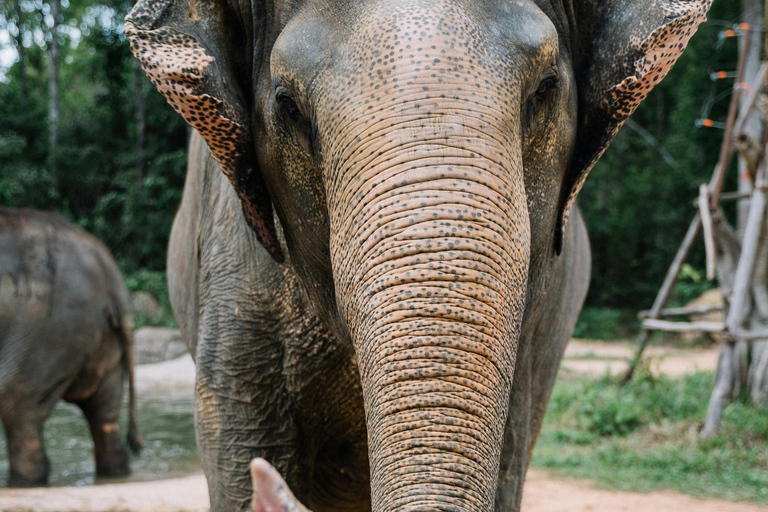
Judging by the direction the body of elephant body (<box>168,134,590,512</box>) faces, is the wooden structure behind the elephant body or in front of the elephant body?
behind

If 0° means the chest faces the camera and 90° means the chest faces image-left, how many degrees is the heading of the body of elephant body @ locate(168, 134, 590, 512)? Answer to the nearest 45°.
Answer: approximately 0°

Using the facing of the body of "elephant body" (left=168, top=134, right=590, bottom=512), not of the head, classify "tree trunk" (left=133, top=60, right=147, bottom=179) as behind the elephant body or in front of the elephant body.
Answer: behind

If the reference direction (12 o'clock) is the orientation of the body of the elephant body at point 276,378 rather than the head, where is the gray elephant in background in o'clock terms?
The gray elephant in background is roughly at 5 o'clock from the elephant body.
